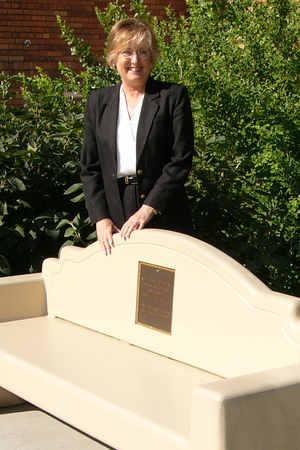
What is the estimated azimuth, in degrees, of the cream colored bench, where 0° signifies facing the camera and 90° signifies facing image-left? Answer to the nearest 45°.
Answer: approximately 45°
